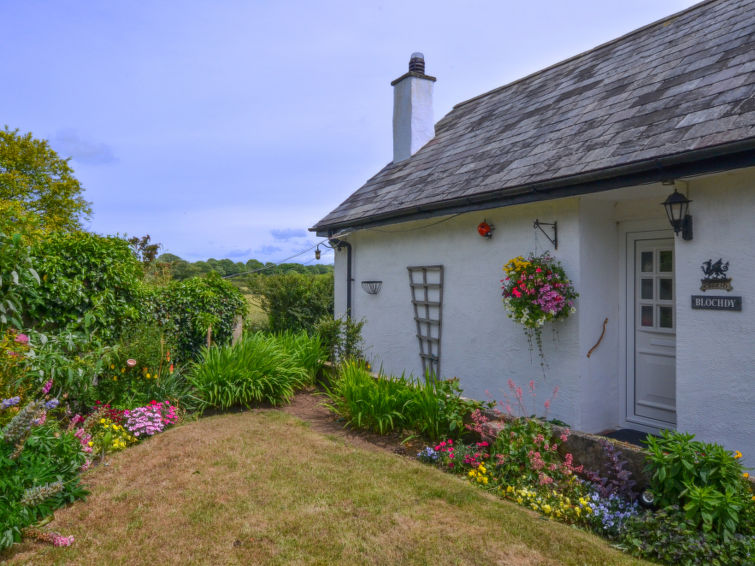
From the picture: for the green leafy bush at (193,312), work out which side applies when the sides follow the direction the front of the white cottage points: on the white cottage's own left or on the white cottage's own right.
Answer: on the white cottage's own right

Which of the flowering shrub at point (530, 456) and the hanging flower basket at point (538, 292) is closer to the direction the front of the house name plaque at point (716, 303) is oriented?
the flowering shrub

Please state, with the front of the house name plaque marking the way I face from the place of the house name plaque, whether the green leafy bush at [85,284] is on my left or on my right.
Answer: on my right

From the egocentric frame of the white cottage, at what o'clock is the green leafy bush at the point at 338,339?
The green leafy bush is roughly at 2 o'clock from the white cottage.

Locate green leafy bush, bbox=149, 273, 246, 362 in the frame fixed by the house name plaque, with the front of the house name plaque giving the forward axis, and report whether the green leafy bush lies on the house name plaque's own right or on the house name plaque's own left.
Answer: on the house name plaque's own right
